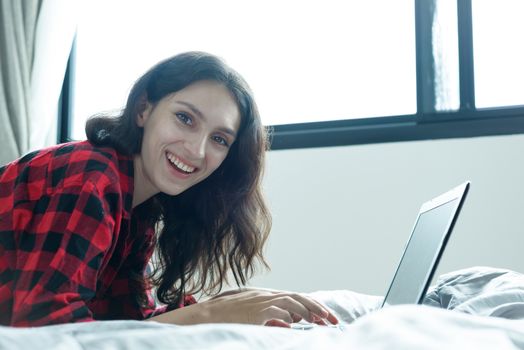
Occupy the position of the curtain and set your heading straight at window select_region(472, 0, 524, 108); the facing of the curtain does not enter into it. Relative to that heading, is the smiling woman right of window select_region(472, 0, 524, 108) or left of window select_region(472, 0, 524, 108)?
right

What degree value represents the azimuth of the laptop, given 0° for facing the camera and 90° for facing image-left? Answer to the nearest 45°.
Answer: approximately 90°

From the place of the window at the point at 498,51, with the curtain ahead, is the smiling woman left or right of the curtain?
left

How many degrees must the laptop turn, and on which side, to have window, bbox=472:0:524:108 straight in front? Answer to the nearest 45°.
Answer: approximately 90° to its right

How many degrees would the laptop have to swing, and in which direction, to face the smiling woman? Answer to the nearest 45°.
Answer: approximately 45° to its right
